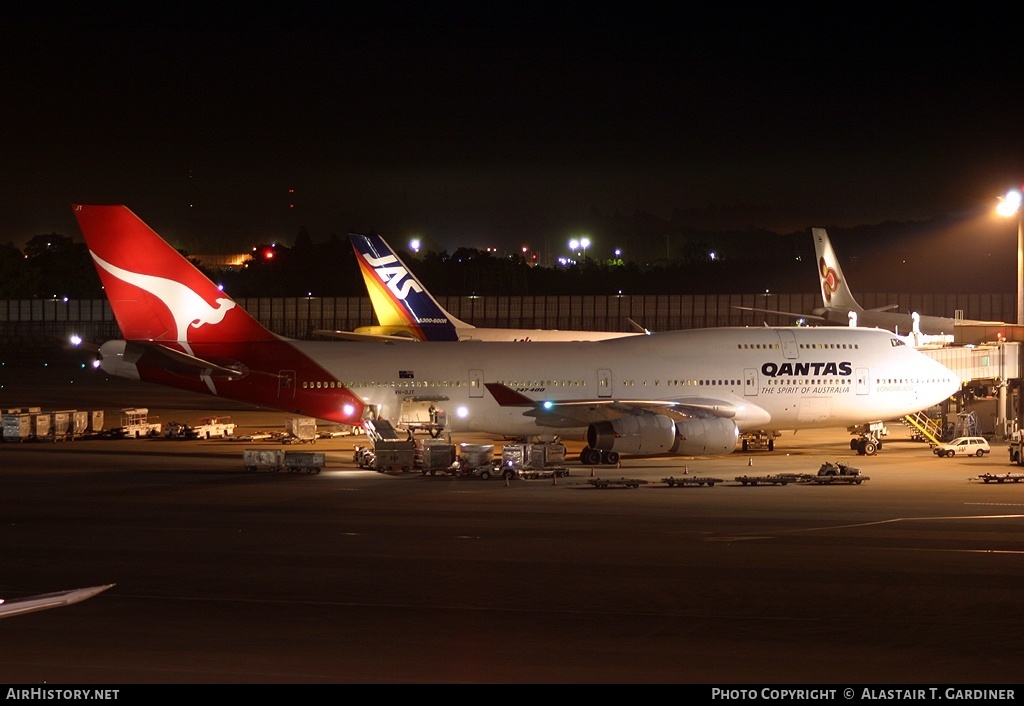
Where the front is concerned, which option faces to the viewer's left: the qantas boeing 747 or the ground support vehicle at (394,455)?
the ground support vehicle

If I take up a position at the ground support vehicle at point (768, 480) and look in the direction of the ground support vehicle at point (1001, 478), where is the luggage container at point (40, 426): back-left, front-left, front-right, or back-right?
back-left

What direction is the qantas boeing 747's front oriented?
to the viewer's right

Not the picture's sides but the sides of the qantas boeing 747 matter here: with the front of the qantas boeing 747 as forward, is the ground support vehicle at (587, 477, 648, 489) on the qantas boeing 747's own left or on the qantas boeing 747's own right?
on the qantas boeing 747's own right

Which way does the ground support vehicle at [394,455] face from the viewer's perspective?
to the viewer's left

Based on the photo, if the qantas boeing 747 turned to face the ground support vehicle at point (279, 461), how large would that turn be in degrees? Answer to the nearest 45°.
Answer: approximately 135° to its right

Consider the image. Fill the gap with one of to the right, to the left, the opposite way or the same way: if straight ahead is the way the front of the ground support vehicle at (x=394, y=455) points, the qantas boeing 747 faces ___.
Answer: the opposite way

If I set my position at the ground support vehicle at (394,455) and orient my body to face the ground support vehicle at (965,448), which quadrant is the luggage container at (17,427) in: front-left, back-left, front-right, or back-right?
back-left
